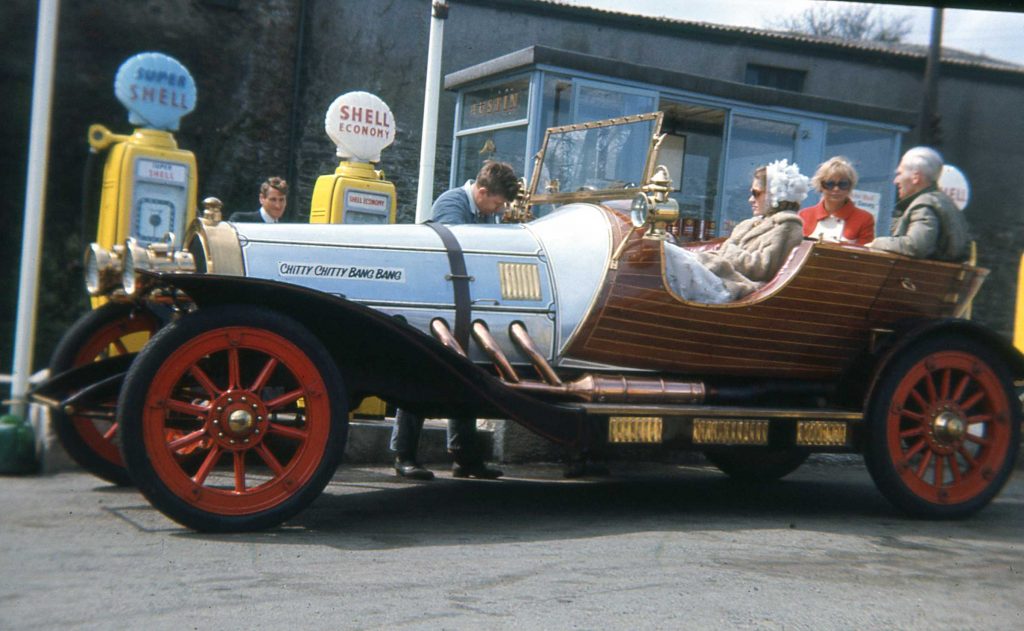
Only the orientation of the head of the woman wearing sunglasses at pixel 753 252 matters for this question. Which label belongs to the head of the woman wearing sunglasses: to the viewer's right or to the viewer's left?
to the viewer's left

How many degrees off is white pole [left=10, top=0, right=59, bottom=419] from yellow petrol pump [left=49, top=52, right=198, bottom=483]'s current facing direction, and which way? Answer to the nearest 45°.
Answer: approximately 90° to its right

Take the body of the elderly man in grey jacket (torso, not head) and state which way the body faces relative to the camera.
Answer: to the viewer's left

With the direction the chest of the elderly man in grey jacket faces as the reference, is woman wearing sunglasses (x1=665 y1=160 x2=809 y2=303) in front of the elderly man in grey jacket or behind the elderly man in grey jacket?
in front

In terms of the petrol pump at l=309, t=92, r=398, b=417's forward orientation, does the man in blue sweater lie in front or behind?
in front

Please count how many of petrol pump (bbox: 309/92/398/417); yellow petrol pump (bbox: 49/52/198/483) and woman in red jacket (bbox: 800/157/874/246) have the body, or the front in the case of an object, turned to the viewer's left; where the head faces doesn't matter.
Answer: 0

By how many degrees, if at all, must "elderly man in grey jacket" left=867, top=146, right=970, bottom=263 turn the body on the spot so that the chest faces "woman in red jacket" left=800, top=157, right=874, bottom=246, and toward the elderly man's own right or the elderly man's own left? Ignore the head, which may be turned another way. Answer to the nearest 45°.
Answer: approximately 45° to the elderly man's own right

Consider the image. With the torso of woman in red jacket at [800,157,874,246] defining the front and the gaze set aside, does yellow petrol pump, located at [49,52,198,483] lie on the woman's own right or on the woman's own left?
on the woman's own right

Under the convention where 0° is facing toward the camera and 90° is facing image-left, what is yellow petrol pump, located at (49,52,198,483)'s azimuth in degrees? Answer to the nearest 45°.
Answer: approximately 315°

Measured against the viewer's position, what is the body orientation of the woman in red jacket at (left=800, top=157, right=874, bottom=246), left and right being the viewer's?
facing the viewer

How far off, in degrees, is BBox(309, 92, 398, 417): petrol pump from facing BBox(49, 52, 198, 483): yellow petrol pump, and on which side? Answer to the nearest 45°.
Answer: approximately 90° to its right

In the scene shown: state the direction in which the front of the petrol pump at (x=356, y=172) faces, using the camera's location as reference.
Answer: facing the viewer and to the right of the viewer

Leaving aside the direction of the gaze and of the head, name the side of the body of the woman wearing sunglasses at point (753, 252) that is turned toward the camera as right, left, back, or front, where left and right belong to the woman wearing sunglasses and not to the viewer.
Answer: left
